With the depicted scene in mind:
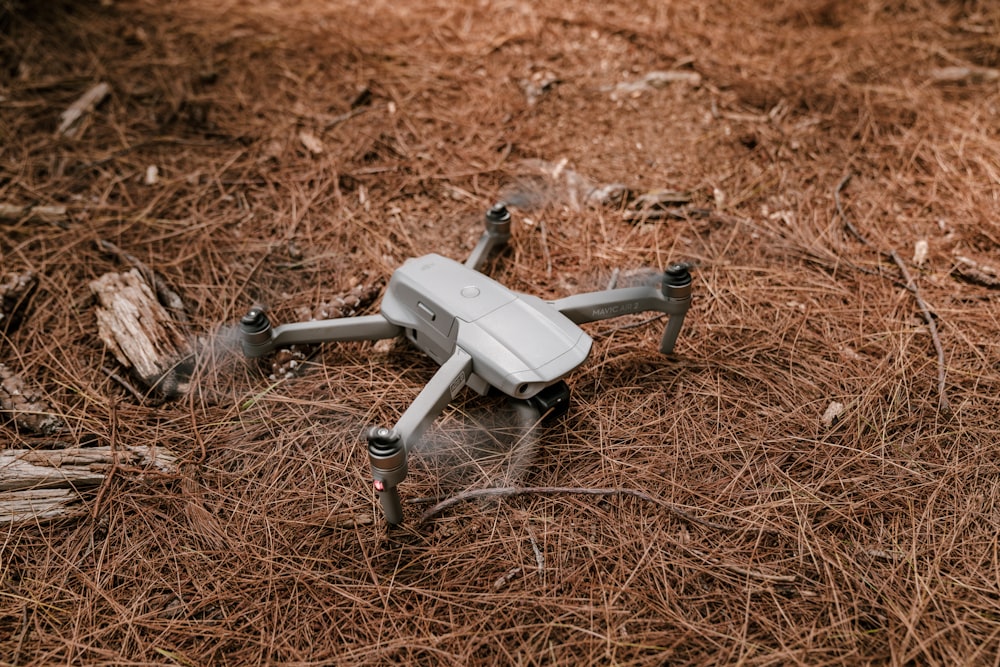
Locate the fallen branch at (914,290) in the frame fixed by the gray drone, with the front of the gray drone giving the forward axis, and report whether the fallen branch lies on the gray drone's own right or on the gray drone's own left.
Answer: on the gray drone's own left

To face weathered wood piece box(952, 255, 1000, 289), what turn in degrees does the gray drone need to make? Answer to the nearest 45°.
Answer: approximately 45° to its left

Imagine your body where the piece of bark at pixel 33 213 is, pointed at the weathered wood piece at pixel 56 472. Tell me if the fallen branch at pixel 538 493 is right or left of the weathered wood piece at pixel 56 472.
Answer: left

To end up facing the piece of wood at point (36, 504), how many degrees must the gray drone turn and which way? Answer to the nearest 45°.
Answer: approximately 135° to its right

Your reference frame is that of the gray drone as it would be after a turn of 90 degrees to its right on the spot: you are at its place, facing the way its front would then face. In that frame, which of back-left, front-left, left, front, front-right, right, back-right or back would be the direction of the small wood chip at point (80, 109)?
right

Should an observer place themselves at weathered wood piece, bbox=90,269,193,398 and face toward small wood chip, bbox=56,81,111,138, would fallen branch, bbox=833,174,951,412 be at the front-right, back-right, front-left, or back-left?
back-right

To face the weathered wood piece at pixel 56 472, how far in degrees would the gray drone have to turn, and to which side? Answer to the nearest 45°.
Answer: approximately 135° to its right

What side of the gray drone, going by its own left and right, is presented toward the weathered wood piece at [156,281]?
back

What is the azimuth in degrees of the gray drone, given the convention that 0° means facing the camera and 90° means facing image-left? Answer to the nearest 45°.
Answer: approximately 315°

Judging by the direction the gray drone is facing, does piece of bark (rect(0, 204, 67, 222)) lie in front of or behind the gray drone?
behind
